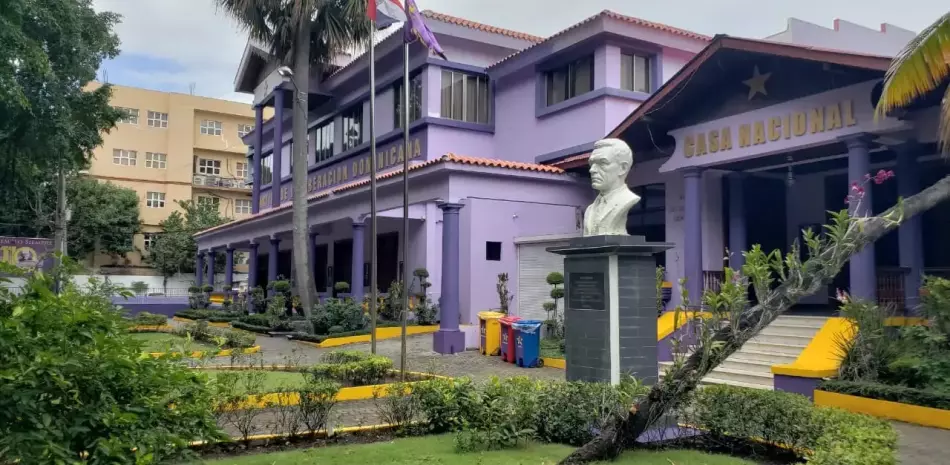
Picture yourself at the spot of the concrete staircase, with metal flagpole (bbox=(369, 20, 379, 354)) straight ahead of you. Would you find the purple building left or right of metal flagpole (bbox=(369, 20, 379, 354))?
right

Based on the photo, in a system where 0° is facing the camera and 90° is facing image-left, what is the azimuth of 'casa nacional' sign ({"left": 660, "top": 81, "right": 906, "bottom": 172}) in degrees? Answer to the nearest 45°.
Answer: approximately 45°

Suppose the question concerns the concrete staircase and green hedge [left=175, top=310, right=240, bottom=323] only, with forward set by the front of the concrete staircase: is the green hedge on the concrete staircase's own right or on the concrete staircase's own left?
on the concrete staircase's own right

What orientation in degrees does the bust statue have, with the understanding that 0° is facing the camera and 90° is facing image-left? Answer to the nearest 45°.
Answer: approximately 45°

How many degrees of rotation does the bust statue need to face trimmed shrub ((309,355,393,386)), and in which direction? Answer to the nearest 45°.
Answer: approximately 90° to its right

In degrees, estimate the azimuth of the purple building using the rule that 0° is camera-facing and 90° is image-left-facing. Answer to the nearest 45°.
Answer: approximately 45°

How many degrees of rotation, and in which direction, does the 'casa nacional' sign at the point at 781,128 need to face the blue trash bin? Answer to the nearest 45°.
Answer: approximately 45° to its right

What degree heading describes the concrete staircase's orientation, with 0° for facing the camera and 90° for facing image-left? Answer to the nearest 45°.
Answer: approximately 45°
